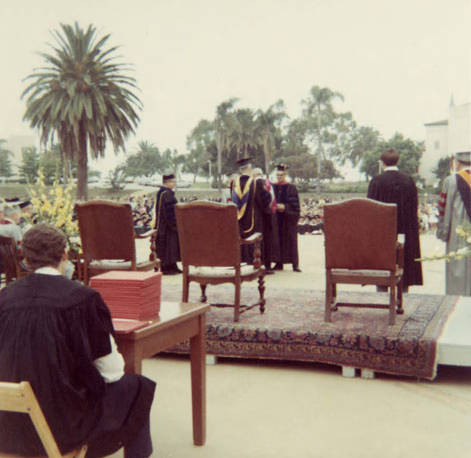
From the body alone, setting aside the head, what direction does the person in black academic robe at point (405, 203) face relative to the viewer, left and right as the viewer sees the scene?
facing away from the viewer

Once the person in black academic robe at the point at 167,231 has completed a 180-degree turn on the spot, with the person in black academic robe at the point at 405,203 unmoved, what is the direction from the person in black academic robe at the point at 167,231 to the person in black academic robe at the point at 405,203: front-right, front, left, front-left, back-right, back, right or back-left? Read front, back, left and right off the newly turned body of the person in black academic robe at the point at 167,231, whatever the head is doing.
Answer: back-left

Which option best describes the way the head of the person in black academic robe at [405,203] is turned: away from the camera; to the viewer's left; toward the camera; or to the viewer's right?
away from the camera

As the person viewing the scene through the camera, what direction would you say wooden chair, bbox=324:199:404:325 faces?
facing away from the viewer

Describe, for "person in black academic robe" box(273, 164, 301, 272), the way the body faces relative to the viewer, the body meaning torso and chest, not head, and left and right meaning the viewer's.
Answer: facing the viewer and to the left of the viewer

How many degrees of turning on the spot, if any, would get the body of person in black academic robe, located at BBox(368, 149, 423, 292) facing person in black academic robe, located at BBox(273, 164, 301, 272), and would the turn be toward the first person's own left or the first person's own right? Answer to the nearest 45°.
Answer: approximately 45° to the first person's own left

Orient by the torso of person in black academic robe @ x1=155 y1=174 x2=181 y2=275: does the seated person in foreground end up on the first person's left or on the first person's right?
on the first person's right

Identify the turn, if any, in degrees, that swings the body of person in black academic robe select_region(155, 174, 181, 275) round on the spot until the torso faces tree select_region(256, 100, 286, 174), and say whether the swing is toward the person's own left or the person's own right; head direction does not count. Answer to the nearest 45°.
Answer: approximately 90° to the person's own left

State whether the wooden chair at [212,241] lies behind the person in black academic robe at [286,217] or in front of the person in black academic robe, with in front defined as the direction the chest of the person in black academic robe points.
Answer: in front

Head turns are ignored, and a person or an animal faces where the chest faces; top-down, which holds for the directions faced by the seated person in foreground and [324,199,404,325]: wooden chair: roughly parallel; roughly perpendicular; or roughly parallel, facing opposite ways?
roughly parallel

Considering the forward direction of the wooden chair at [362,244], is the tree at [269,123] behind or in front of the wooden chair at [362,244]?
in front

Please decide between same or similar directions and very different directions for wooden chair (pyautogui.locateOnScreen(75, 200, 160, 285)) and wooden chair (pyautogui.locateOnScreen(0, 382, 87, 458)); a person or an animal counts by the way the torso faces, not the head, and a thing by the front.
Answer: same or similar directions

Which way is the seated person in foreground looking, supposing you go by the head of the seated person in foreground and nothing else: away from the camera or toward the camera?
away from the camera

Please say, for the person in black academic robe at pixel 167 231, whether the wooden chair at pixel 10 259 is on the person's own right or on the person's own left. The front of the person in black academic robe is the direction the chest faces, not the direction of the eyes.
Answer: on the person's own right

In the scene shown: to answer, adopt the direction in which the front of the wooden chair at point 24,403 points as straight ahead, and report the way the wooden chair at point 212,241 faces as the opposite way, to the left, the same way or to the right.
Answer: the same way

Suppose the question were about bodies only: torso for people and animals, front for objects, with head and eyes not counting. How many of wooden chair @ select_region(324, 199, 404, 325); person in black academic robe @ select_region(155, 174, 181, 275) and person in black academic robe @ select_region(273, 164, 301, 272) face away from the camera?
1

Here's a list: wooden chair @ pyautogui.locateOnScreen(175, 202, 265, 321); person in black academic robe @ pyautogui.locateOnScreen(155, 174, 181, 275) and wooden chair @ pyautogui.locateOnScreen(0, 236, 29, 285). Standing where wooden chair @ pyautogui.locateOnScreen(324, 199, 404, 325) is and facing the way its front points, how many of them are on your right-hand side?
0

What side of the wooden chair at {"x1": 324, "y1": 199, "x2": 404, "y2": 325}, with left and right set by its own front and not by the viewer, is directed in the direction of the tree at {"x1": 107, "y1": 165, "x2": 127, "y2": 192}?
front

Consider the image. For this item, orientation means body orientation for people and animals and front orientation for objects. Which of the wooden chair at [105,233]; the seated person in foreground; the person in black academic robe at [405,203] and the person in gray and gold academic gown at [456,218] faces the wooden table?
the seated person in foreground
